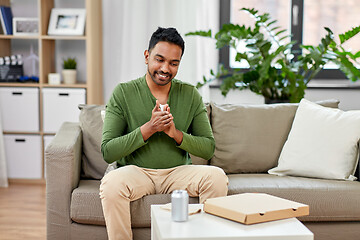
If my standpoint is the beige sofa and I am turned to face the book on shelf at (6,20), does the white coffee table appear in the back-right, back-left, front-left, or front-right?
back-left

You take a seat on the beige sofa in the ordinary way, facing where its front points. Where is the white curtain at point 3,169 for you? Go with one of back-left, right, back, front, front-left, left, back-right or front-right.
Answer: back-right

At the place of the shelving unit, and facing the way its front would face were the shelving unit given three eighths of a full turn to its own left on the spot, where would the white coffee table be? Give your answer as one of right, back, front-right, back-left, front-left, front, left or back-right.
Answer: back-right

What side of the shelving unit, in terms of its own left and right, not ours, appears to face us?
front

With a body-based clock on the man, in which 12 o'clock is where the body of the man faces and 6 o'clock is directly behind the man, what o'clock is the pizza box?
The pizza box is roughly at 11 o'clock from the man.

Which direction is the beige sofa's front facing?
toward the camera

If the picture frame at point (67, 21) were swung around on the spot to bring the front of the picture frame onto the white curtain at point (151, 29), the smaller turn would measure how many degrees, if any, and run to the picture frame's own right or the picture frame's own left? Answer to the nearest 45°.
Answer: approximately 90° to the picture frame's own left

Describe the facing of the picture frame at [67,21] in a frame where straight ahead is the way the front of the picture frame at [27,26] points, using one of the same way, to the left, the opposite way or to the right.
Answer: the same way

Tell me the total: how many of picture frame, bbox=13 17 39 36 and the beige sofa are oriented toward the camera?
2

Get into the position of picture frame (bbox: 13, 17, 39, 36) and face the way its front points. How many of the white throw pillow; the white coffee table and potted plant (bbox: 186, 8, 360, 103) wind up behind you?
0

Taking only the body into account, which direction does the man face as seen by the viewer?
toward the camera

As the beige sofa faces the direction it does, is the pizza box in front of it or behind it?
in front

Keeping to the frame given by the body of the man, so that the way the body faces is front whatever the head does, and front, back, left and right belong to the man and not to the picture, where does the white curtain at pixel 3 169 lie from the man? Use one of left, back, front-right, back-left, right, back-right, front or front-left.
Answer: back-right

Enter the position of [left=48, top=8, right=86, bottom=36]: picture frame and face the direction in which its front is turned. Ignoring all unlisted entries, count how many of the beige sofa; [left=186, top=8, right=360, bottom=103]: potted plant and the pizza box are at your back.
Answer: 0

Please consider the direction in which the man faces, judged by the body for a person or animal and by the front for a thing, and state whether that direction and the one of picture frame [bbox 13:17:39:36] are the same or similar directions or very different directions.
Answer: same or similar directions

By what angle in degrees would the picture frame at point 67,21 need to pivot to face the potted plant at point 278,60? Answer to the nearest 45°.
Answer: approximately 45° to its left
